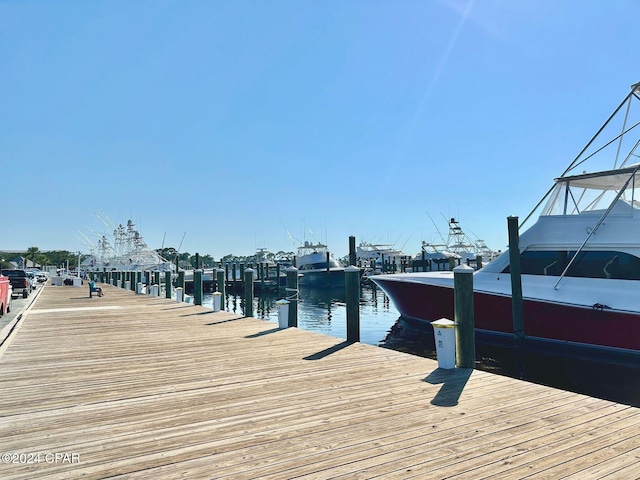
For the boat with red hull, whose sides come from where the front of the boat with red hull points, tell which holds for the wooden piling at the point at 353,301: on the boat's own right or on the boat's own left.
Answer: on the boat's own left

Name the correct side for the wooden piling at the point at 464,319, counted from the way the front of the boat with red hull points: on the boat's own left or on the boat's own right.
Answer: on the boat's own left

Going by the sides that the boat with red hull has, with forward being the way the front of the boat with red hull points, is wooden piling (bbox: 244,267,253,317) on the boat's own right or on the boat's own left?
on the boat's own left

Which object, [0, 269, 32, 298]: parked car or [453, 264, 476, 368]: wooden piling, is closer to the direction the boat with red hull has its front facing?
the parked car

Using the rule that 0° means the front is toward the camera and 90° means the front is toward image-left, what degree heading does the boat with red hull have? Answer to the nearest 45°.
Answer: approximately 135°
